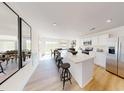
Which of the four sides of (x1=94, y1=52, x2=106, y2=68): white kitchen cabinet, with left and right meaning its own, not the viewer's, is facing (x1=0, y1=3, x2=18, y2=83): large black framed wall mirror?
front

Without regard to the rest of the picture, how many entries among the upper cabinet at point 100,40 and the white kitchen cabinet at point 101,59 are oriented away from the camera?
0

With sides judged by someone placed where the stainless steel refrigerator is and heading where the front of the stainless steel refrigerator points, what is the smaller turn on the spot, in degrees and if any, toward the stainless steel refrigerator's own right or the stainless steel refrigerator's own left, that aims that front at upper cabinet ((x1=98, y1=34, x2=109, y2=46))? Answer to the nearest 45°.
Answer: approximately 90° to the stainless steel refrigerator's own right

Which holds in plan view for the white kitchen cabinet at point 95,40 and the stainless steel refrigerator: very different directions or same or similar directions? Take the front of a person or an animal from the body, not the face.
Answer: same or similar directions

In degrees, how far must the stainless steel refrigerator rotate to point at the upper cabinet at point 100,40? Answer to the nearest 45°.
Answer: approximately 90° to its right

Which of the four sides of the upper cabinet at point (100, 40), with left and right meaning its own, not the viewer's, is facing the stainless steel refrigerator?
left

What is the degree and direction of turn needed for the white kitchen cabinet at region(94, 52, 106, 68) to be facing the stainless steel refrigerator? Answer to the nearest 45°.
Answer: approximately 90° to its left

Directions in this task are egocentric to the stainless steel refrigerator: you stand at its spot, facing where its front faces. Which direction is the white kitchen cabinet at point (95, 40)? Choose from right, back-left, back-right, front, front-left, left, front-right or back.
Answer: right

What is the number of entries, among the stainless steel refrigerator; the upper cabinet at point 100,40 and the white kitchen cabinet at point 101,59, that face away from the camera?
0

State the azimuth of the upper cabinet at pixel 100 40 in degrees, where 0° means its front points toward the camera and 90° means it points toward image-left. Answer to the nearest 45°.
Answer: approximately 45°

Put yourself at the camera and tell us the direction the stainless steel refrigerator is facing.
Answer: facing the viewer and to the left of the viewer

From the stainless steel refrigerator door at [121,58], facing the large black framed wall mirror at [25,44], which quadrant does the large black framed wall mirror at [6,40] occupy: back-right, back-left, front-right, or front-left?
front-left

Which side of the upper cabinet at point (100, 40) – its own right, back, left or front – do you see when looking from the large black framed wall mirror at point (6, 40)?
front

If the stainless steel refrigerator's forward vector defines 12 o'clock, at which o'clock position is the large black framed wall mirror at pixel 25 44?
The large black framed wall mirror is roughly at 12 o'clock from the stainless steel refrigerator.

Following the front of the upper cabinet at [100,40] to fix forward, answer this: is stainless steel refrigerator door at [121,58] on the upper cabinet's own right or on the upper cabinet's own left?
on the upper cabinet's own left

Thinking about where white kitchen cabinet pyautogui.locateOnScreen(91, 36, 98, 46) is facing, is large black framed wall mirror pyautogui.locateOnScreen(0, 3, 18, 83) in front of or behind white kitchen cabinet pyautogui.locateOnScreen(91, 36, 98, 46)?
in front
